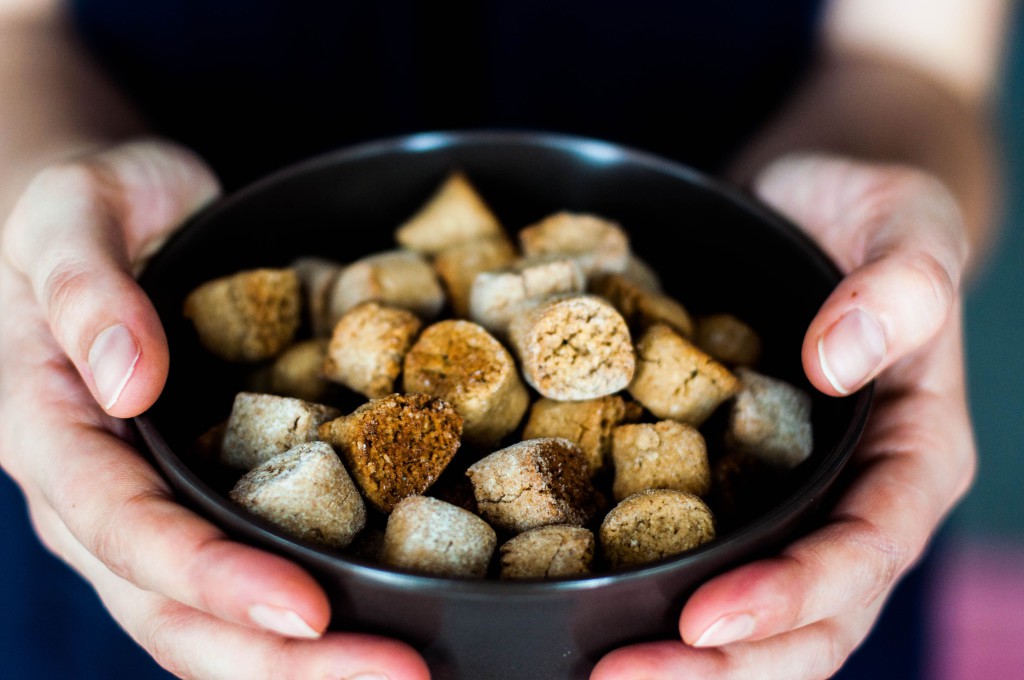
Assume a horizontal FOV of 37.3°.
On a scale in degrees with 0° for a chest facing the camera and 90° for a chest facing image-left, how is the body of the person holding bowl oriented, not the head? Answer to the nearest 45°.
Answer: approximately 0°
